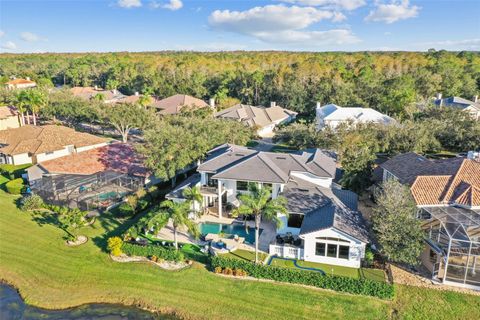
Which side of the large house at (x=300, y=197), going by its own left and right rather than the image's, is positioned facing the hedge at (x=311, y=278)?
back

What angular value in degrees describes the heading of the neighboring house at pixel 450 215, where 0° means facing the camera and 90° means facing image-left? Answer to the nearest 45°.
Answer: approximately 180°

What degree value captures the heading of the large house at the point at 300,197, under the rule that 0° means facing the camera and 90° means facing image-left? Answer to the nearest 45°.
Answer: approximately 180°

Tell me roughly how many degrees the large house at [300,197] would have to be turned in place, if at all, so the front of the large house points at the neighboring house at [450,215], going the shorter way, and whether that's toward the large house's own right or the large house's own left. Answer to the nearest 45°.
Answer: approximately 135° to the large house's own right

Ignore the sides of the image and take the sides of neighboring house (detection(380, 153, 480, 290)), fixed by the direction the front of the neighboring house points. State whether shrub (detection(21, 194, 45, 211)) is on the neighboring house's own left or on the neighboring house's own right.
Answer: on the neighboring house's own left

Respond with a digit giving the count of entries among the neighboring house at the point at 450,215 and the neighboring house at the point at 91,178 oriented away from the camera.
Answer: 2

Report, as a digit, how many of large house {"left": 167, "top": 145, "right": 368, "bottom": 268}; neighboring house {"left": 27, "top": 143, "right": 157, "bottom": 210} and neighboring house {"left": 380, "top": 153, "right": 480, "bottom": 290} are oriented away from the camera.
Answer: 3

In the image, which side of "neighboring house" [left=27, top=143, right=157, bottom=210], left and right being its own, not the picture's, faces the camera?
back

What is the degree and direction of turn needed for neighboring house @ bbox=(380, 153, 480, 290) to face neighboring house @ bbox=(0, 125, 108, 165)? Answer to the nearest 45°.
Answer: approximately 90° to its left

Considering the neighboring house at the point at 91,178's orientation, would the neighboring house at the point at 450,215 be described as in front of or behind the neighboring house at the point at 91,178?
behind

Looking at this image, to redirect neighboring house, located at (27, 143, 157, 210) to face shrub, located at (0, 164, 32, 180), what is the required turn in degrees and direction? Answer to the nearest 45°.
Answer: approximately 45° to its left
